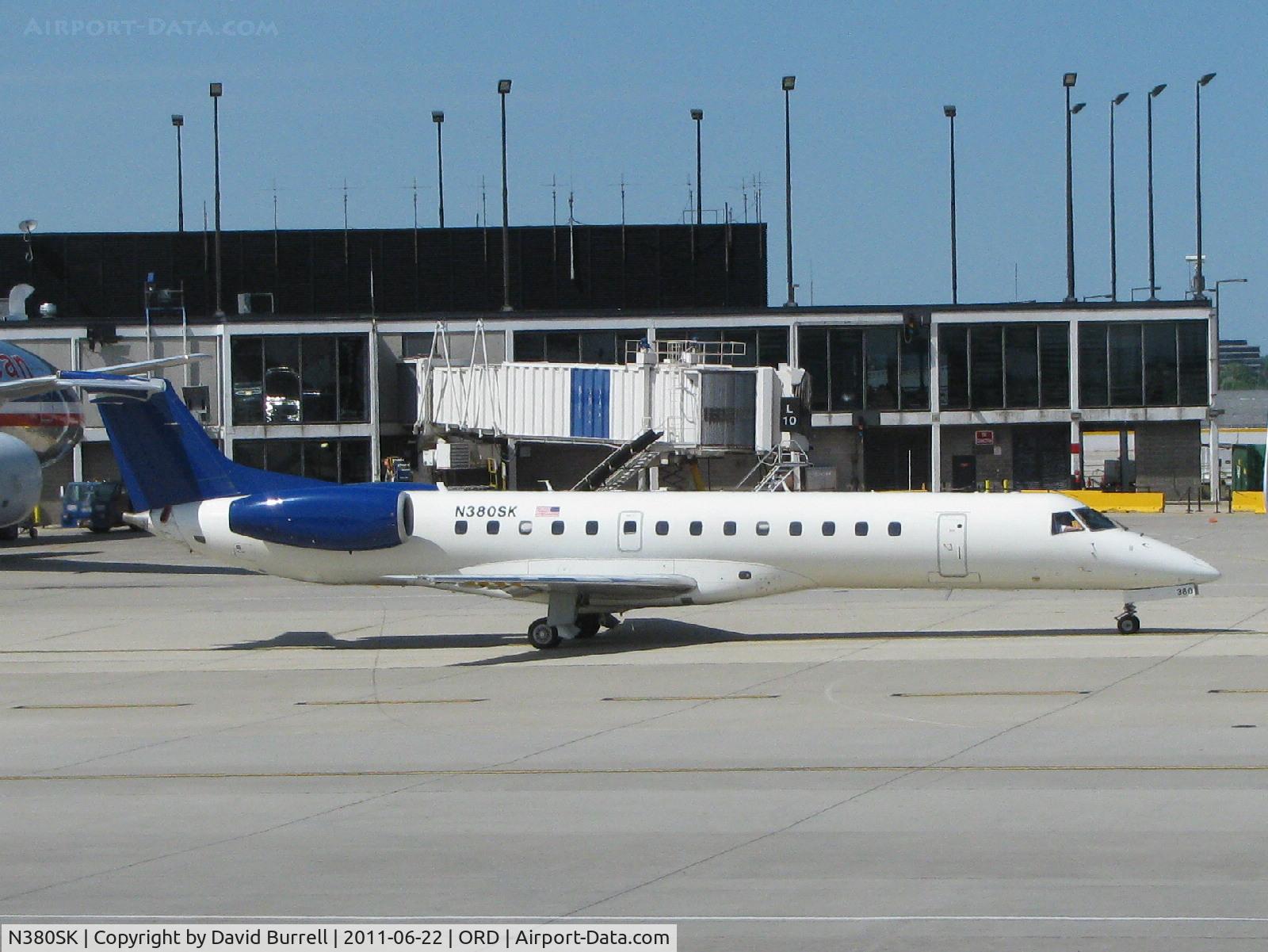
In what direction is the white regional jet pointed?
to the viewer's right
